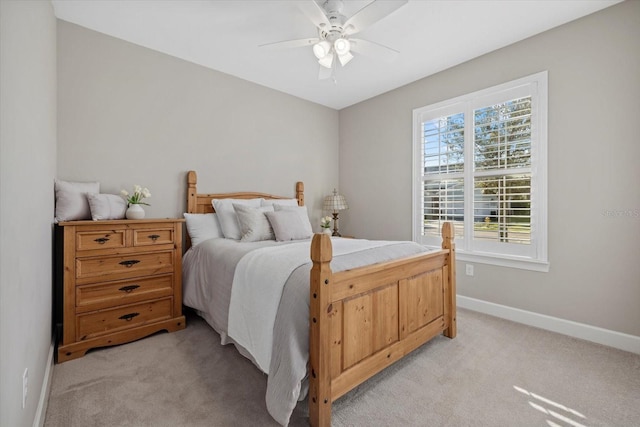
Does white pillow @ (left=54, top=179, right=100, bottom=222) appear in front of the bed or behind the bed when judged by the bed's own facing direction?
behind

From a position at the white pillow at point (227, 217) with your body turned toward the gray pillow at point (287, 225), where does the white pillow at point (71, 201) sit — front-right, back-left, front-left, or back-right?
back-right

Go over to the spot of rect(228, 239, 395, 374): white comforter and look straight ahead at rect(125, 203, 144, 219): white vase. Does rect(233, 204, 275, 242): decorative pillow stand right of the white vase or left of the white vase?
right

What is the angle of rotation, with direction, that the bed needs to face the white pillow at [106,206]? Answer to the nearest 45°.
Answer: approximately 135° to its right

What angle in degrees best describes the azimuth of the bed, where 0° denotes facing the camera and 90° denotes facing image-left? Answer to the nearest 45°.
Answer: approximately 315°
